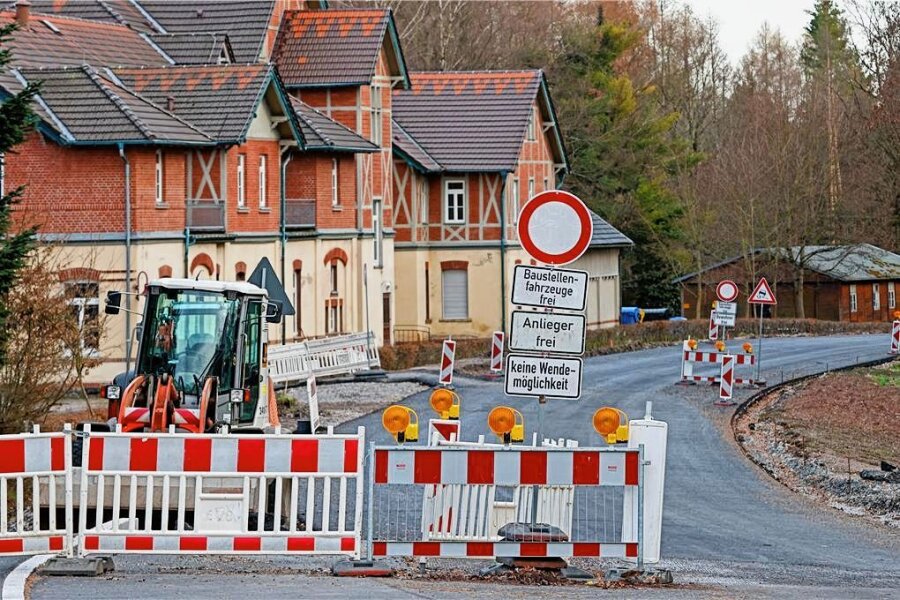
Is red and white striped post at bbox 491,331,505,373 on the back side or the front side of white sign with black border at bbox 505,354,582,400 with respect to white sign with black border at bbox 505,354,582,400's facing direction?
on the back side

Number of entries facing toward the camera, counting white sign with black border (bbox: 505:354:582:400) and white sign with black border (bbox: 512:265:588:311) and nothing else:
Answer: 2

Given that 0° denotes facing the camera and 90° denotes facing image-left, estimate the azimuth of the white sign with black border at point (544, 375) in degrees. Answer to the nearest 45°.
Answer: approximately 0°

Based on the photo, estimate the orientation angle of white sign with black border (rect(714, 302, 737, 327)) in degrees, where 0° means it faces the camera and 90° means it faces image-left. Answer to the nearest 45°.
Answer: approximately 0°

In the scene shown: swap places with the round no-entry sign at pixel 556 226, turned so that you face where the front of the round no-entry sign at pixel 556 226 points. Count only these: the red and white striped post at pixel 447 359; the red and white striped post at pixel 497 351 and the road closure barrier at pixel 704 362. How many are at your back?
3

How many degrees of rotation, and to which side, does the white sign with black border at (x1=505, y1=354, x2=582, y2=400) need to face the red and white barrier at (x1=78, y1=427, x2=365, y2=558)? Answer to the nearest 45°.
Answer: approximately 90° to its right
